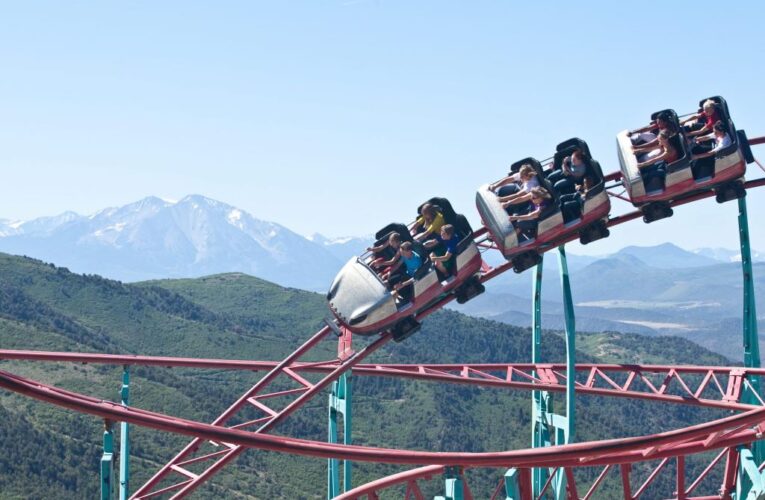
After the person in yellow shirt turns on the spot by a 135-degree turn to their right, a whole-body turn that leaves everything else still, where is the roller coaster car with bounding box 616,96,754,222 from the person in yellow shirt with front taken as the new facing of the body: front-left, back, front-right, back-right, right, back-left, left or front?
right

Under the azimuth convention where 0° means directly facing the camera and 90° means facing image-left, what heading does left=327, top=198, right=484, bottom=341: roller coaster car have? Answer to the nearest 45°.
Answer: approximately 45°

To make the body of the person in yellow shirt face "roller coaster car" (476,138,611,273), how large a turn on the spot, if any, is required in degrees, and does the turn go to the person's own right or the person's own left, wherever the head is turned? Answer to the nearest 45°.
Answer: approximately 135° to the person's own left

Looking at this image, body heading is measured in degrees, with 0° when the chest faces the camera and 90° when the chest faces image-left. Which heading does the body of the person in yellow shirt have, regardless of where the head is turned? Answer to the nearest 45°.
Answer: approximately 45°

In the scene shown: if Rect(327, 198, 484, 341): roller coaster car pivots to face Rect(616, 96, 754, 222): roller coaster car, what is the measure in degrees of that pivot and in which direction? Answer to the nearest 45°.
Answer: approximately 135° to its left
